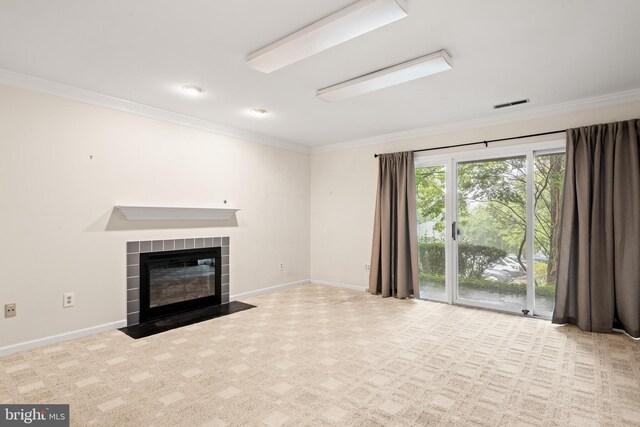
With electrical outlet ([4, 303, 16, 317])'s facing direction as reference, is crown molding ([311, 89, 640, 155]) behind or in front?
in front

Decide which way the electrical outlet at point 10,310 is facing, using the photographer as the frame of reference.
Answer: facing the viewer and to the right of the viewer

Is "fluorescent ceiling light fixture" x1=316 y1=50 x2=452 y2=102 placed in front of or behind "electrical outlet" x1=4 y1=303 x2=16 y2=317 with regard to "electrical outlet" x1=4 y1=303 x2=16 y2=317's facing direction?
in front

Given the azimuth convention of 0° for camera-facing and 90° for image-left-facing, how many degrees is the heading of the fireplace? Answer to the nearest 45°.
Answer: approximately 315°

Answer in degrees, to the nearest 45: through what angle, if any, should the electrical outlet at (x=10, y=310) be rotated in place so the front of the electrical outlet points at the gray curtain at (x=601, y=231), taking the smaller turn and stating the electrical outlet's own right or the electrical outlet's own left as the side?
0° — it already faces it

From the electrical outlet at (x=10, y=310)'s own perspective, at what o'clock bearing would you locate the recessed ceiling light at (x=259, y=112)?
The recessed ceiling light is roughly at 11 o'clock from the electrical outlet.

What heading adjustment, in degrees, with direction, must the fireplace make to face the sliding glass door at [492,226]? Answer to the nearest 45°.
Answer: approximately 45° to its left

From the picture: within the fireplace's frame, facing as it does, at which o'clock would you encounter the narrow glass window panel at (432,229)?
The narrow glass window panel is roughly at 11 o'clock from the fireplace.

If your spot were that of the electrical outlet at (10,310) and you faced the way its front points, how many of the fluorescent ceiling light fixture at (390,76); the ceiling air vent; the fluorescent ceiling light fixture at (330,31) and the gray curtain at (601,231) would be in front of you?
4

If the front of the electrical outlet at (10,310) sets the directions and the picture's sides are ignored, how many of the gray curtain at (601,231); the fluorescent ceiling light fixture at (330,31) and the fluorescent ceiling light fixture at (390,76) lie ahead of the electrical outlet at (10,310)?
3
